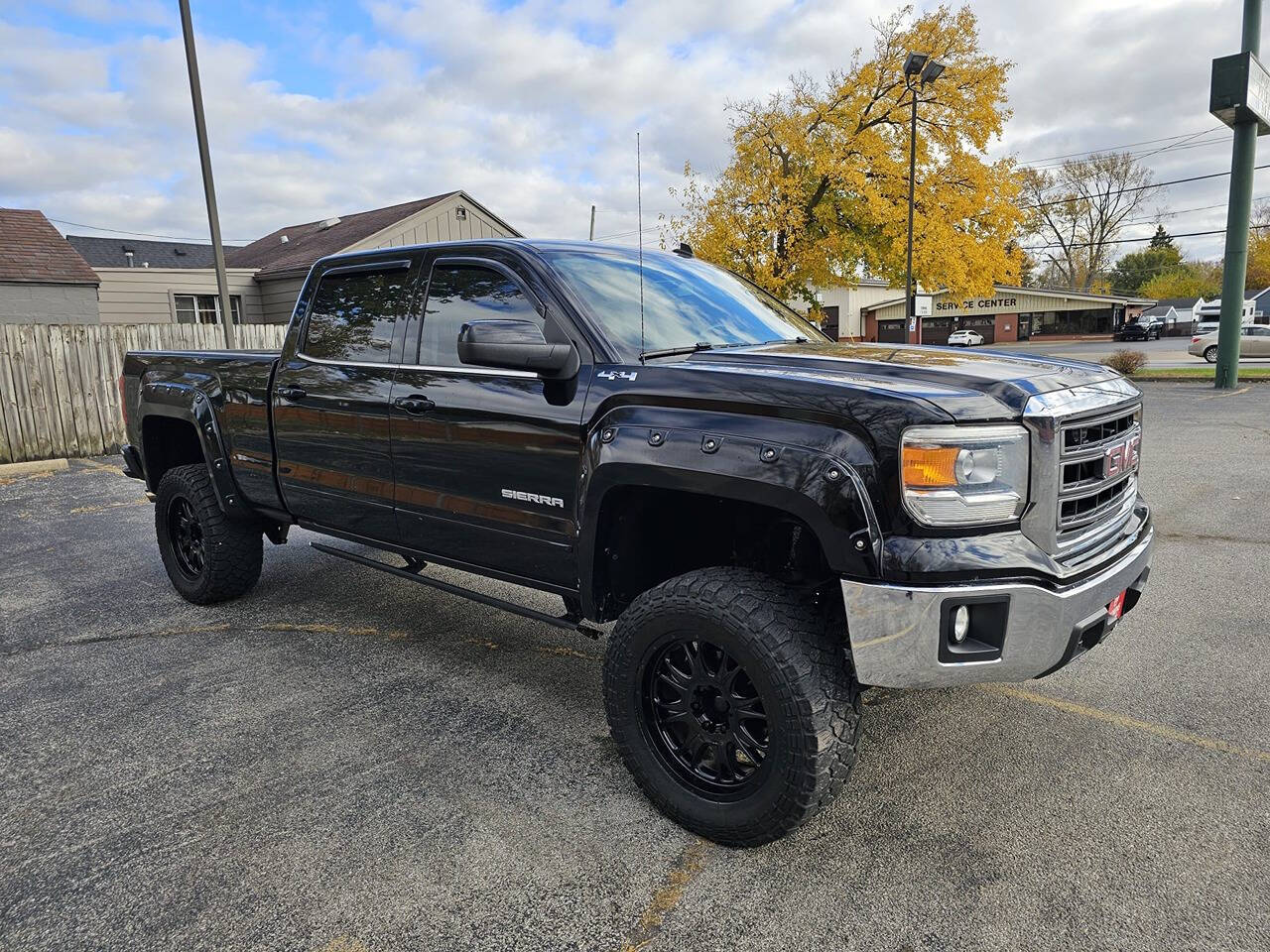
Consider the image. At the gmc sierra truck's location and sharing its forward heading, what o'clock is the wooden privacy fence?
The wooden privacy fence is roughly at 6 o'clock from the gmc sierra truck.

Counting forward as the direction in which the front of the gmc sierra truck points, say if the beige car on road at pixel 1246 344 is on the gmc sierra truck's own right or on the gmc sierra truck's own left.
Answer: on the gmc sierra truck's own left

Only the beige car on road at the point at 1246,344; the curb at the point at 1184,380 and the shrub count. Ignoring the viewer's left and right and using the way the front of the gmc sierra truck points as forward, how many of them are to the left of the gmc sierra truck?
3

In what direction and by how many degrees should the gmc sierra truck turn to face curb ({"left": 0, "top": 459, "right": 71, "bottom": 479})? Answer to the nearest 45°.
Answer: approximately 180°

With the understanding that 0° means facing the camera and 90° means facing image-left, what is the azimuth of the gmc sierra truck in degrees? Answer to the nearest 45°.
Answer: approximately 315°

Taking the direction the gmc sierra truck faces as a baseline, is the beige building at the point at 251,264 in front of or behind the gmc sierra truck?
behind

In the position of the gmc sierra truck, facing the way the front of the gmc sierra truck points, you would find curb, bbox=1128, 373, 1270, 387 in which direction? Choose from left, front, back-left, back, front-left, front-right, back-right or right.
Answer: left

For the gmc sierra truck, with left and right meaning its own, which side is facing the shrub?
left

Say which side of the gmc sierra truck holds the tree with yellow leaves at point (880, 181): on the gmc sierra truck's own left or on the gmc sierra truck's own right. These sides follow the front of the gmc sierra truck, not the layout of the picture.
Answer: on the gmc sierra truck's own left

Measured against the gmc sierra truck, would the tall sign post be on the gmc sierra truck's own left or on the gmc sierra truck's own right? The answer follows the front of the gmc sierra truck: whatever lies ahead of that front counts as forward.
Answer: on the gmc sierra truck's own left
